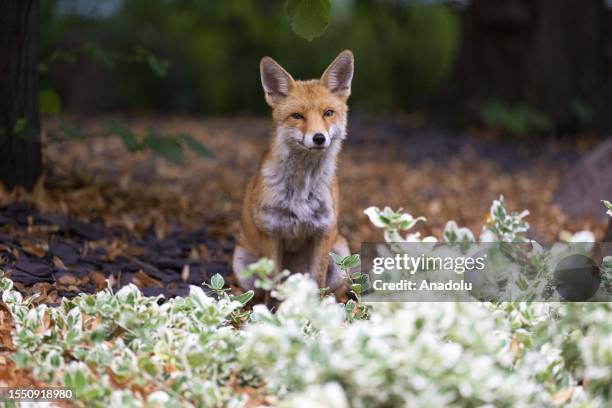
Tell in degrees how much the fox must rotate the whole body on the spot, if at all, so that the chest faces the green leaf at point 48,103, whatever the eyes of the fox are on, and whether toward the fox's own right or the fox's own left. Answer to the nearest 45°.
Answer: approximately 135° to the fox's own right

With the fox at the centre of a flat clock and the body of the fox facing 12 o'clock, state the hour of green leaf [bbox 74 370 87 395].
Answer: The green leaf is roughly at 1 o'clock from the fox.

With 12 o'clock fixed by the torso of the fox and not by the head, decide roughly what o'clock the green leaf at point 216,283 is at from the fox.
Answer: The green leaf is roughly at 1 o'clock from the fox.

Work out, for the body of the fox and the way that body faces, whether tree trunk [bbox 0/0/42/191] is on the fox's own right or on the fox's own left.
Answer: on the fox's own right

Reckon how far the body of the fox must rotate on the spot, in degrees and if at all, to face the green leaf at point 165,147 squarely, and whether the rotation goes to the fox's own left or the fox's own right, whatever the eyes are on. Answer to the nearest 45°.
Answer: approximately 135° to the fox's own right

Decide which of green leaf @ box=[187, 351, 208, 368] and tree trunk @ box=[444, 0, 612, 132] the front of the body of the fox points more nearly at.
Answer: the green leaf

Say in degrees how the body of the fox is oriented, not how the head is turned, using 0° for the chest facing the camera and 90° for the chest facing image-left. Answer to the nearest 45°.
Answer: approximately 0°

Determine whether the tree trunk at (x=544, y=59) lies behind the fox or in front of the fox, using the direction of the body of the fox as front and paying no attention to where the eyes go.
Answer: behind
